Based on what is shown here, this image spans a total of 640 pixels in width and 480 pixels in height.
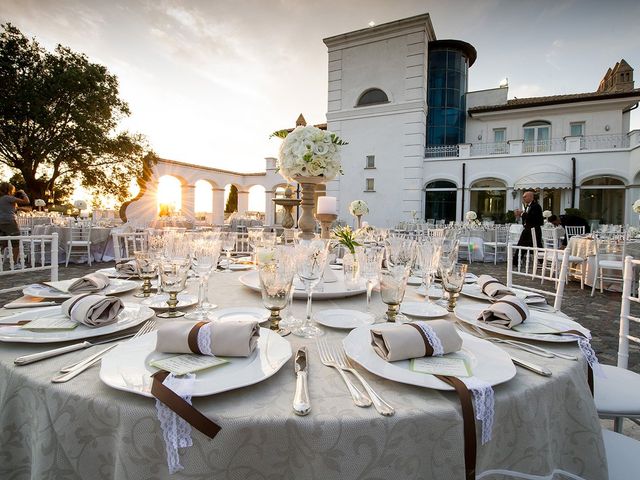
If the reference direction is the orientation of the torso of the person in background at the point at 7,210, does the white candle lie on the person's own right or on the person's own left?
on the person's own right

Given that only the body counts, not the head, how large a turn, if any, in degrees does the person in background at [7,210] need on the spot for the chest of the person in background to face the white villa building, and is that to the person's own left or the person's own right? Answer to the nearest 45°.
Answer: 0° — they already face it

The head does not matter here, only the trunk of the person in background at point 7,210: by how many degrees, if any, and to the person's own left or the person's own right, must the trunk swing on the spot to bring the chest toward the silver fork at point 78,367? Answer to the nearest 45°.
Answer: approximately 90° to the person's own right

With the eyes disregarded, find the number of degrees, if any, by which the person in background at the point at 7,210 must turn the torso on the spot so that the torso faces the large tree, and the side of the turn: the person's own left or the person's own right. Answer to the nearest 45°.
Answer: approximately 90° to the person's own left

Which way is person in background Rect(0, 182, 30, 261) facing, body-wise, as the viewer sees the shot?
to the viewer's right
